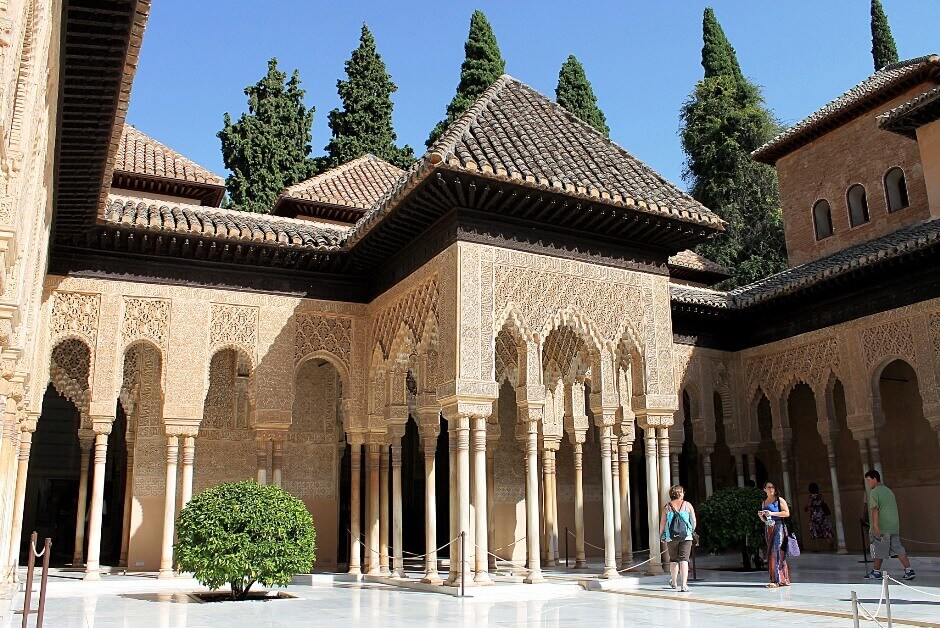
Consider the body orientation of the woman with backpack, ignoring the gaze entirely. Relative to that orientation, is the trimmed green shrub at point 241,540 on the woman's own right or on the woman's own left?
on the woman's own left

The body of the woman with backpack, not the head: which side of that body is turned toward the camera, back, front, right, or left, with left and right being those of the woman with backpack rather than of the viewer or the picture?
back

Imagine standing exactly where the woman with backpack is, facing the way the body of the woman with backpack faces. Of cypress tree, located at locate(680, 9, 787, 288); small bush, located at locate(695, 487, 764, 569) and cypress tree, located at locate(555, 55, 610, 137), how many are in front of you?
3

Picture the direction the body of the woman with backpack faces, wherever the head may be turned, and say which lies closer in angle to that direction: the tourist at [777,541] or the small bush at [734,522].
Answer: the small bush

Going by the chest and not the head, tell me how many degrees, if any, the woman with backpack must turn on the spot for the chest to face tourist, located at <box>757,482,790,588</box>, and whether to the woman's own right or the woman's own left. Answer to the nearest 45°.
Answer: approximately 45° to the woman's own right
